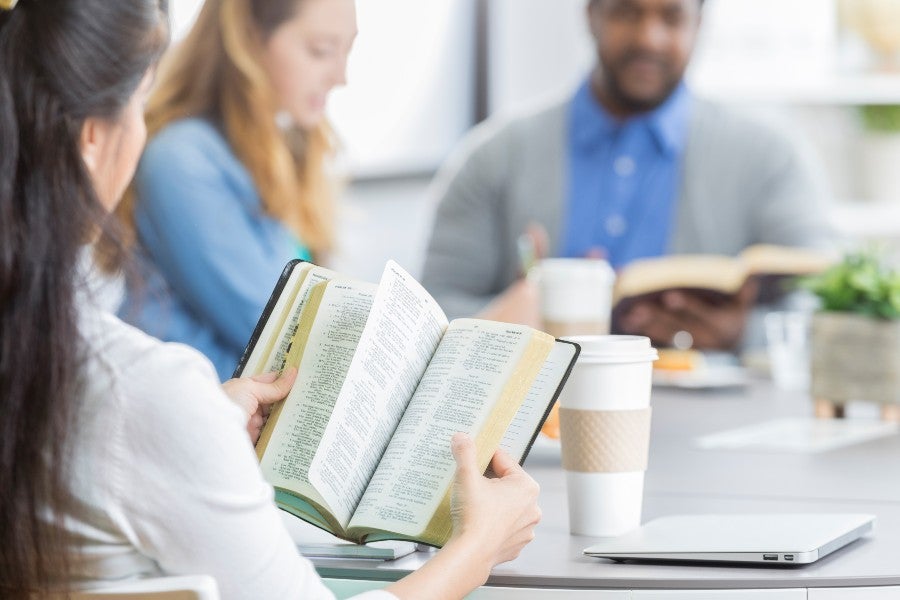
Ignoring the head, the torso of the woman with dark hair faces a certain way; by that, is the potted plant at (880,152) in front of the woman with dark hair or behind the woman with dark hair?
in front

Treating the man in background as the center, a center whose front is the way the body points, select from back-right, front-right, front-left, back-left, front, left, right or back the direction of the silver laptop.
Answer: front

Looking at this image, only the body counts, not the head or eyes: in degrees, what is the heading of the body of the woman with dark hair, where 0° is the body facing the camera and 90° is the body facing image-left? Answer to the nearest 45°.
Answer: approximately 225°

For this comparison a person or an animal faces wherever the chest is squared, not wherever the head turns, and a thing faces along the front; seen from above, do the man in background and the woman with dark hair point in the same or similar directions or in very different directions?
very different directions

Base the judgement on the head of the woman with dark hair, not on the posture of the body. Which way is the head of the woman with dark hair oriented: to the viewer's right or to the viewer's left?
to the viewer's right

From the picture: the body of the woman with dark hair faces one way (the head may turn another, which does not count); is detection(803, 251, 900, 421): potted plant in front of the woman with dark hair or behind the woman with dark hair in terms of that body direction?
in front

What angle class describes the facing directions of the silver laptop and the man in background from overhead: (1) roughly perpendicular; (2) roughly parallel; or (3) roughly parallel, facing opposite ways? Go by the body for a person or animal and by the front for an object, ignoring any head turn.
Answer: roughly perpendicular

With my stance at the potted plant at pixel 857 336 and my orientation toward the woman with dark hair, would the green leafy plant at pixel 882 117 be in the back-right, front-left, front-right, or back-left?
back-right

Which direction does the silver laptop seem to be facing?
to the viewer's left

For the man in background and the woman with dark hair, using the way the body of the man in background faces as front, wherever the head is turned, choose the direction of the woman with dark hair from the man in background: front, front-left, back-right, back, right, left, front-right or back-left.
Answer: front

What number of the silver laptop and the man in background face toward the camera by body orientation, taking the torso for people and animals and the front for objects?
1

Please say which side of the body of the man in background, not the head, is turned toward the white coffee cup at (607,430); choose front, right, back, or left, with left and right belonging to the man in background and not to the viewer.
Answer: front

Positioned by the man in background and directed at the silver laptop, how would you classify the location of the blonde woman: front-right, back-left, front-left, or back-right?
front-right

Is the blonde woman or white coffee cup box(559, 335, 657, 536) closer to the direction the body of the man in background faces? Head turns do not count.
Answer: the white coffee cup

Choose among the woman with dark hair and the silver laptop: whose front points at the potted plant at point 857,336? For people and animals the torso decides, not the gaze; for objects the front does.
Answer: the woman with dark hair

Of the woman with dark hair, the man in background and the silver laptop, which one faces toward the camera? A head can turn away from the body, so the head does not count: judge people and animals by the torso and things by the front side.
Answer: the man in background

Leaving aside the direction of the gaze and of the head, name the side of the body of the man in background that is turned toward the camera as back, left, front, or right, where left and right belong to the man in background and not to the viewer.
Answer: front

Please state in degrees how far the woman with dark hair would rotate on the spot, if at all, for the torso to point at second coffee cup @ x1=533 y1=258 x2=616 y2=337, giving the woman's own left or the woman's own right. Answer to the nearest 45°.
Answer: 0° — they already face it
